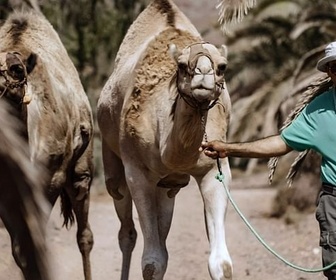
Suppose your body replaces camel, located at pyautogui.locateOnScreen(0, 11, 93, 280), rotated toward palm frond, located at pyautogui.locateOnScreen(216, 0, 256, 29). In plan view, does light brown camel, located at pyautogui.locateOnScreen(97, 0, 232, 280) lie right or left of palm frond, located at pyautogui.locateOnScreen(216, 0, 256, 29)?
right

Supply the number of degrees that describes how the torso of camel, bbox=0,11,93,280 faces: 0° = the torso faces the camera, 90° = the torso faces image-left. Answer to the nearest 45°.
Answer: approximately 45°

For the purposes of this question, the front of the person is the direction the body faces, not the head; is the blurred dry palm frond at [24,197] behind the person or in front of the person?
in front

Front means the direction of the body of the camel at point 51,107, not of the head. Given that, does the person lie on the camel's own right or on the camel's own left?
on the camel's own left

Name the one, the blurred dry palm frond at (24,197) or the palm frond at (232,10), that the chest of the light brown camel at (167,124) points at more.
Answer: the blurred dry palm frond

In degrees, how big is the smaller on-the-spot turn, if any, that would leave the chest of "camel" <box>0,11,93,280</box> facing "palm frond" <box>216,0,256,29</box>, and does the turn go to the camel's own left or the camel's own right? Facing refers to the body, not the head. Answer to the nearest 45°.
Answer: approximately 135° to the camel's own left
